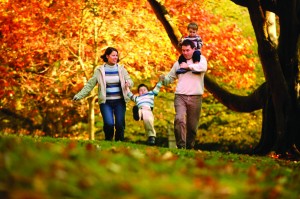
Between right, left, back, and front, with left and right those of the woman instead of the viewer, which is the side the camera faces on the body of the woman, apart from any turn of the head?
front
